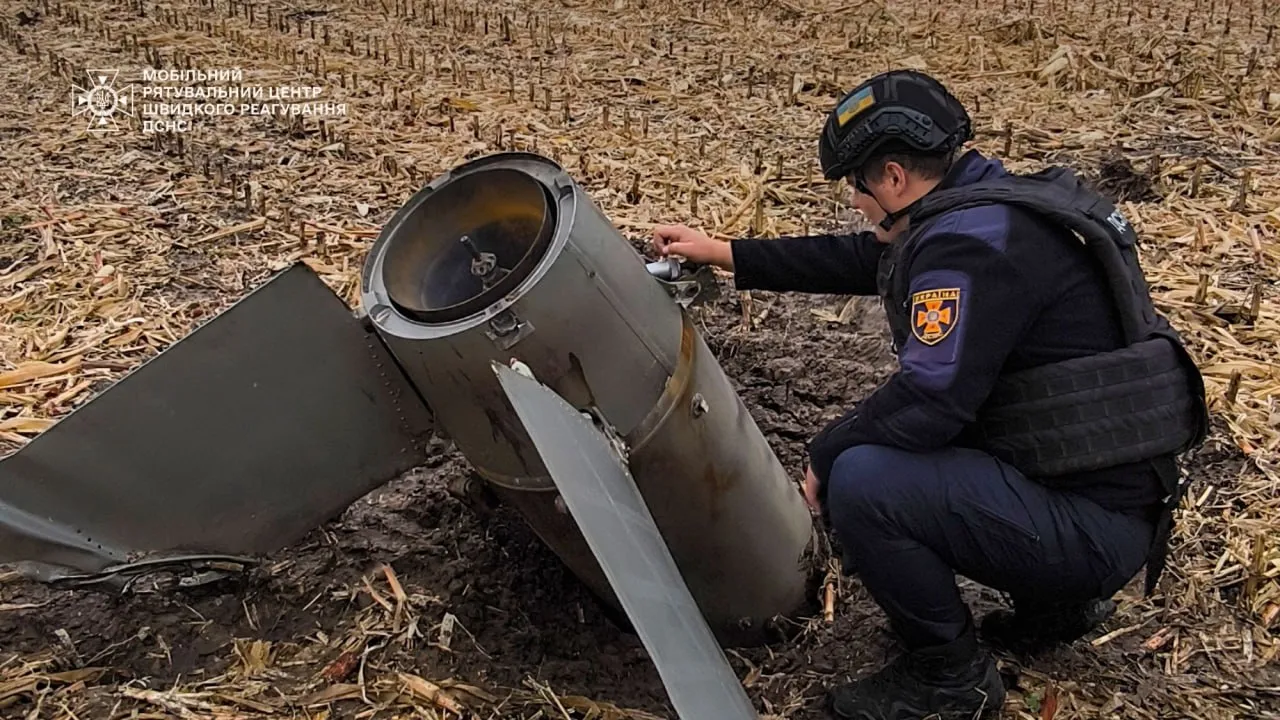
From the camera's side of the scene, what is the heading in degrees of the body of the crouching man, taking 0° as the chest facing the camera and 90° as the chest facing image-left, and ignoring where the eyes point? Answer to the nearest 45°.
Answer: approximately 90°

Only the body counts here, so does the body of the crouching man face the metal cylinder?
yes

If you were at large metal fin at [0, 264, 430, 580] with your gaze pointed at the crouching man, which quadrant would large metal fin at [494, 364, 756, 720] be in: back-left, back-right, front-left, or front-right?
front-right

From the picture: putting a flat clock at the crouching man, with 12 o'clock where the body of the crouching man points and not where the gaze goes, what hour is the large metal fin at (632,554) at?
The large metal fin is roughly at 10 o'clock from the crouching man.

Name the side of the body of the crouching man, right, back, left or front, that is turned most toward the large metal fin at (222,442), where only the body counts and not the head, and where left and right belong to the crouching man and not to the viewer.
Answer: front
